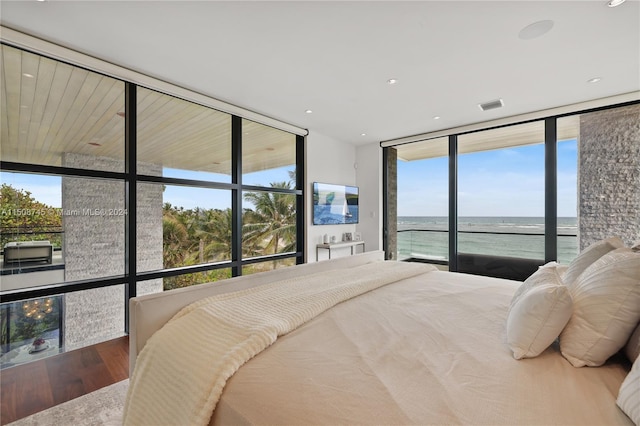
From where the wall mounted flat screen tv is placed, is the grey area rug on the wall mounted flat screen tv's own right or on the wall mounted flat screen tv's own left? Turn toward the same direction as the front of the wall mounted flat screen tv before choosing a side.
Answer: on the wall mounted flat screen tv's own right

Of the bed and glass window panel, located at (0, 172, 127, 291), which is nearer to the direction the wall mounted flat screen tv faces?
the bed

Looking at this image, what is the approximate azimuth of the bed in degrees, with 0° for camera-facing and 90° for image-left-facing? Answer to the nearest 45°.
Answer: approximately 135°

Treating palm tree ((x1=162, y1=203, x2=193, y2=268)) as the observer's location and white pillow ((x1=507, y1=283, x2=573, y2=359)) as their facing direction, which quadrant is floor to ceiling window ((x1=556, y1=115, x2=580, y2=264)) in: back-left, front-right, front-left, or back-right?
front-left

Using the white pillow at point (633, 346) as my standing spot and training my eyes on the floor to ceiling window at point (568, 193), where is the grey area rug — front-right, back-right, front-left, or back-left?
back-left

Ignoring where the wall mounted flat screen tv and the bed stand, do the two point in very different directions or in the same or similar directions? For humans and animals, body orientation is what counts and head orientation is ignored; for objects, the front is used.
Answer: very different directions

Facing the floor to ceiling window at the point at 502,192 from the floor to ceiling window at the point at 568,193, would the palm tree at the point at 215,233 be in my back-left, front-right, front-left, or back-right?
front-right

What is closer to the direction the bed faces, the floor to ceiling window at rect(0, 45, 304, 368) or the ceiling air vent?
the floor to ceiling window

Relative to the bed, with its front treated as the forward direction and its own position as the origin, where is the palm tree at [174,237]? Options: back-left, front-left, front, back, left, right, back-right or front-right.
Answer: front

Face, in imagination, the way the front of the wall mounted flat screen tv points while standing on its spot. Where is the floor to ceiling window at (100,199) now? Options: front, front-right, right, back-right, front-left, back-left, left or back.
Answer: right

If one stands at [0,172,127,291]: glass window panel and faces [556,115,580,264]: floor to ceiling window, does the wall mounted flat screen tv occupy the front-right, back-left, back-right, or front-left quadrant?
front-left

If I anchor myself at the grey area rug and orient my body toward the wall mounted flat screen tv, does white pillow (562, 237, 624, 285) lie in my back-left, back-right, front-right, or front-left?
front-right

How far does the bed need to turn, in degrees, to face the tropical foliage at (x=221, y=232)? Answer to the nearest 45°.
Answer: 0° — it already faces it

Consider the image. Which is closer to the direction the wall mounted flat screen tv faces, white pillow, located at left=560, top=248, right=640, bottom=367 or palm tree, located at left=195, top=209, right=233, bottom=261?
the white pillow

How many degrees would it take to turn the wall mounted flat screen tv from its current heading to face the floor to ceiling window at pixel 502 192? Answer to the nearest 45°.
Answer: approximately 45° to its left

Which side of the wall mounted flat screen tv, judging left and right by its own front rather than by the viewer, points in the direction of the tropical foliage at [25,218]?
right

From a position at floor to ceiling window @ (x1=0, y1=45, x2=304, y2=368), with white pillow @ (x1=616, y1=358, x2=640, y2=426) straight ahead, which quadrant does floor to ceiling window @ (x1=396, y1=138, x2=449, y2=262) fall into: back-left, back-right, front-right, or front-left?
front-left
